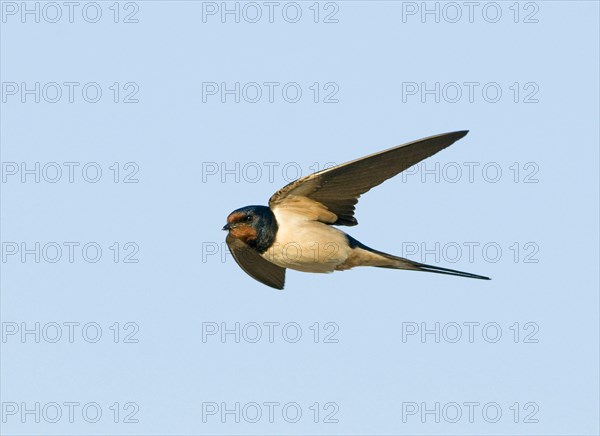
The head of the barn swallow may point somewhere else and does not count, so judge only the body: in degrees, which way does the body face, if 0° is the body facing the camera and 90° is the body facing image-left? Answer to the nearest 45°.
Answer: approximately 90°
